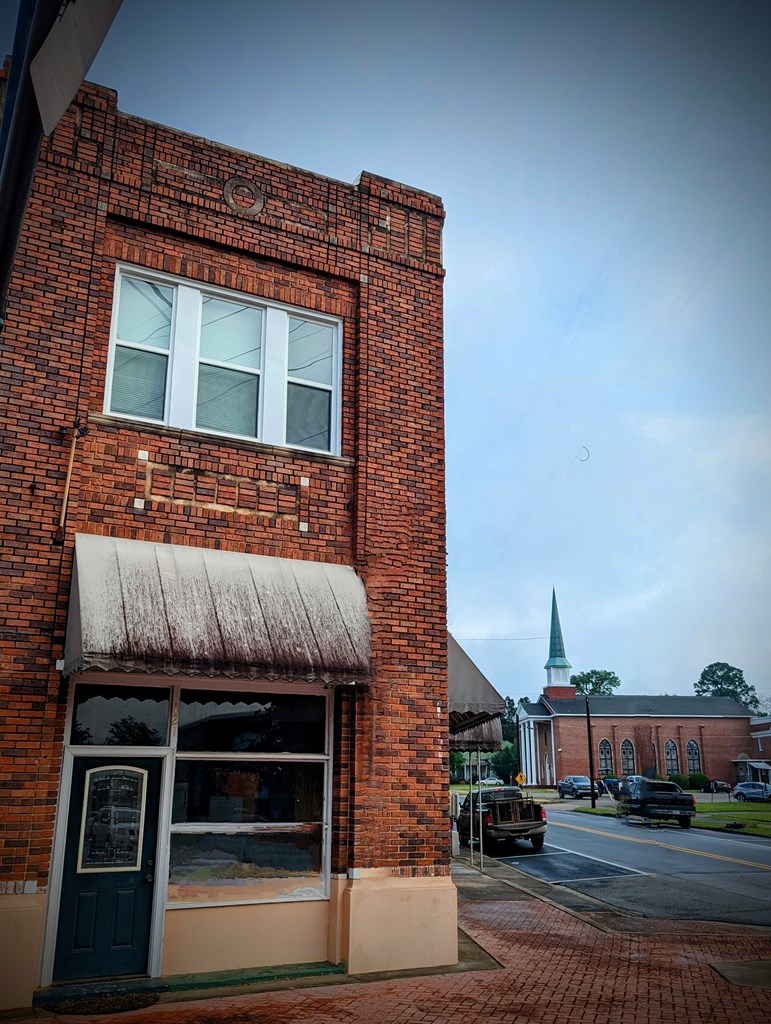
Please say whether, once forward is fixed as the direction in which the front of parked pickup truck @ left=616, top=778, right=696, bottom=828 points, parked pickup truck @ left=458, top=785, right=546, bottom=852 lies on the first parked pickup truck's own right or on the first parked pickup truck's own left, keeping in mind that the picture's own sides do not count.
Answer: on the first parked pickup truck's own left

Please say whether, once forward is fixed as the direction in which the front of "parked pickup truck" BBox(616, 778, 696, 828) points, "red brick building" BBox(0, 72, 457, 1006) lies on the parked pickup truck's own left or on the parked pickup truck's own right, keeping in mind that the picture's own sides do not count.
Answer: on the parked pickup truck's own left
